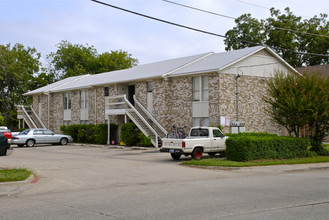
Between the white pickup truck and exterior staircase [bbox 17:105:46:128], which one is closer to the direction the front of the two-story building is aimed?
the white pickup truck

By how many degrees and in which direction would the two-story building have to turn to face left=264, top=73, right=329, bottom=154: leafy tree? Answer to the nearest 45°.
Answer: approximately 90° to its left

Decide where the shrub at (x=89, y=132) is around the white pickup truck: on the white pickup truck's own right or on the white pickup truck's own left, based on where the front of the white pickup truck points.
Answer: on the white pickup truck's own left

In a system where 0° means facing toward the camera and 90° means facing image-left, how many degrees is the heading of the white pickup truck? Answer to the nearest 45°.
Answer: approximately 225°

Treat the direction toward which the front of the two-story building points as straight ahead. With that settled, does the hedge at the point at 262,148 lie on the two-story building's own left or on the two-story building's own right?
on the two-story building's own left

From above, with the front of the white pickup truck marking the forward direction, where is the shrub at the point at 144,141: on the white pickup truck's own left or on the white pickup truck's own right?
on the white pickup truck's own left

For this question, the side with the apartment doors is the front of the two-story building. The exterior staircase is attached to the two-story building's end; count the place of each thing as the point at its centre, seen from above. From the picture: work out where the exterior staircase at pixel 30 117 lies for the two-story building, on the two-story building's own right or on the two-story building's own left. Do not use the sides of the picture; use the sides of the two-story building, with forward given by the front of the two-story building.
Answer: on the two-story building's own right

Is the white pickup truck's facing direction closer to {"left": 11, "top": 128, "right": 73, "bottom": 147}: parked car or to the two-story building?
the two-story building

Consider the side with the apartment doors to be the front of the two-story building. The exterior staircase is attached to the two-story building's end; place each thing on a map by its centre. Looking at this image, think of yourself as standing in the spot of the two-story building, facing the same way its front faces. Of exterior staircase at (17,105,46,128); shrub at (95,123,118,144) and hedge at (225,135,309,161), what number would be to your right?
2

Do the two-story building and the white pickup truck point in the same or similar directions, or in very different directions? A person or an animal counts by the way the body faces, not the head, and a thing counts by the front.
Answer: very different directions

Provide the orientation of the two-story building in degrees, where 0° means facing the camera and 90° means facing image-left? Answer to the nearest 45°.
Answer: approximately 45°
